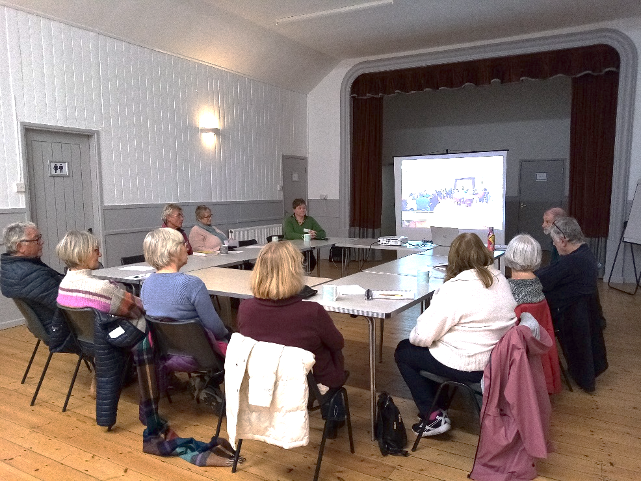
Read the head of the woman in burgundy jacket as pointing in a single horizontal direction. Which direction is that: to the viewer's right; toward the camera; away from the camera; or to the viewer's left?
away from the camera

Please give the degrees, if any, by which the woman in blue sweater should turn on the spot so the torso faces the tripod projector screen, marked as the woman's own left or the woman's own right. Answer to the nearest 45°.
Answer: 0° — they already face it

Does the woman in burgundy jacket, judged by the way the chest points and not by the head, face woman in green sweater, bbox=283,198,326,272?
yes

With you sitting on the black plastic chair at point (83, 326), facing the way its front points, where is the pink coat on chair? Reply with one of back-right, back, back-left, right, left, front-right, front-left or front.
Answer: right

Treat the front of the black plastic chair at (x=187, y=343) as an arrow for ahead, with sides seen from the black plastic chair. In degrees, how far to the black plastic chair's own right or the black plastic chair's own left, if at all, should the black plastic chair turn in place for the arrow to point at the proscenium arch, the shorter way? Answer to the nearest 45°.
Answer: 0° — it already faces it

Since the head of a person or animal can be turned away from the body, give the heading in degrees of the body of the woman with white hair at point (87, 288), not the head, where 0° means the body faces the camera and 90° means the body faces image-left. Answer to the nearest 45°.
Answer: approximately 225°

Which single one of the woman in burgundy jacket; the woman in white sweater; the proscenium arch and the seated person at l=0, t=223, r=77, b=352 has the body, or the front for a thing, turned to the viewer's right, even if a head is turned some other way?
the seated person

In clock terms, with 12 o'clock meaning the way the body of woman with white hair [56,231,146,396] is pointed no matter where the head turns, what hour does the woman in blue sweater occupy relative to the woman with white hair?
The woman in blue sweater is roughly at 3 o'clock from the woman with white hair.

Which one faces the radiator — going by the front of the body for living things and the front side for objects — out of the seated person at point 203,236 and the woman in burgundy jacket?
the woman in burgundy jacket

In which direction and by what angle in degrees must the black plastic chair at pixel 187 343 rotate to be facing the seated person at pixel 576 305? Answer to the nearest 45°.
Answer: approximately 45° to its right

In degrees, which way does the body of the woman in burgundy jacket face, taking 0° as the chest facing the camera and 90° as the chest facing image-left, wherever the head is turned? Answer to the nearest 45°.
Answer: approximately 180°

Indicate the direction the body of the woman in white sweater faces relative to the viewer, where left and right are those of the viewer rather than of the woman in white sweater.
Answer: facing away from the viewer and to the left of the viewer

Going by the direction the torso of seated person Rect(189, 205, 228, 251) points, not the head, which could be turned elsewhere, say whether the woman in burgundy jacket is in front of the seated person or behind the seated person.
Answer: in front

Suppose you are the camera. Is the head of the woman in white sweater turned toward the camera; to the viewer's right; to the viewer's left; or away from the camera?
away from the camera

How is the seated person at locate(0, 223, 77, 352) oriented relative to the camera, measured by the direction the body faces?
to the viewer's right

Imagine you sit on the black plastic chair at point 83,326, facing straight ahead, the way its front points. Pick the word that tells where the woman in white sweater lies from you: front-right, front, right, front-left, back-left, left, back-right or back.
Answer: right

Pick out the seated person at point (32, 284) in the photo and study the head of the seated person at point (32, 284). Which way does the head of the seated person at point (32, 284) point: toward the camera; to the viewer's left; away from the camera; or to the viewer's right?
to the viewer's right

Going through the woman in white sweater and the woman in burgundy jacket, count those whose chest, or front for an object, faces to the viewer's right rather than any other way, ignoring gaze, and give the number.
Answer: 0
